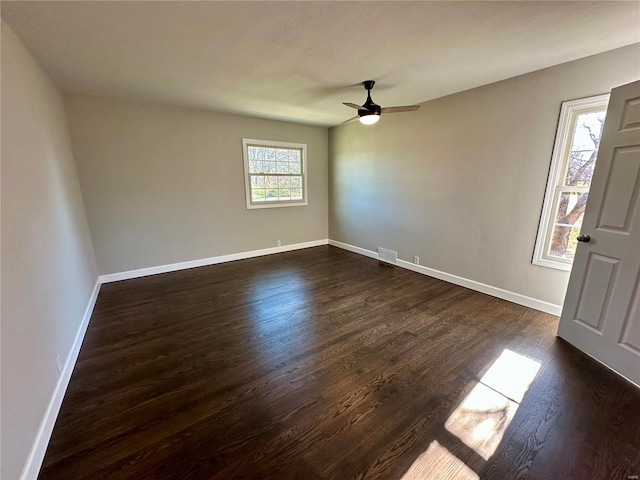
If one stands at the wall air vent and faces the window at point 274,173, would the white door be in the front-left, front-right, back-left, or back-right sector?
back-left

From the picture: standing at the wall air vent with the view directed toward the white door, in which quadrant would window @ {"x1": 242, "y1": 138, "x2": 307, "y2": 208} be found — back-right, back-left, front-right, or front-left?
back-right

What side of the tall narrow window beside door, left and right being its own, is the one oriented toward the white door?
left

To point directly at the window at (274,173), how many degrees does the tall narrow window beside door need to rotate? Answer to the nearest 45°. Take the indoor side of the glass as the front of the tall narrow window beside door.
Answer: approximately 45° to its right

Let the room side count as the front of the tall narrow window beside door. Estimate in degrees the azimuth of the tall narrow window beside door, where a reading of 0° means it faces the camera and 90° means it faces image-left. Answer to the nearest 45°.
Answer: approximately 45°
